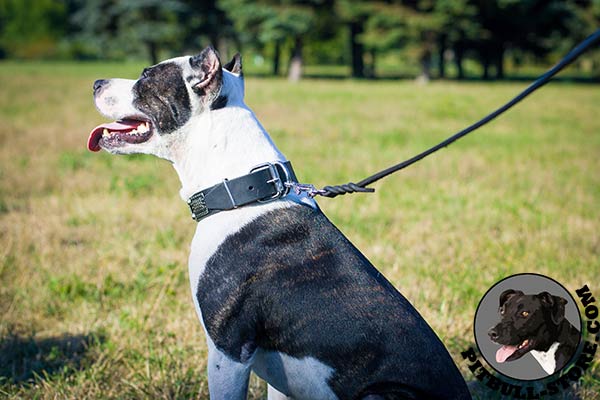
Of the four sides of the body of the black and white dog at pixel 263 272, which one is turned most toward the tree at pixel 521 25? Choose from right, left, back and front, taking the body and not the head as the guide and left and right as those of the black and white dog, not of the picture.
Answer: right

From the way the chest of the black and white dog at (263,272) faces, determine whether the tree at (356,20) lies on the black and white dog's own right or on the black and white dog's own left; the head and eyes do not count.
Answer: on the black and white dog's own right

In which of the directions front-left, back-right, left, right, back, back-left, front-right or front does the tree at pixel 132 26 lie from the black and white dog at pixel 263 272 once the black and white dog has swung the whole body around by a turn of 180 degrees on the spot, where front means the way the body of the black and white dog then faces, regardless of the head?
left

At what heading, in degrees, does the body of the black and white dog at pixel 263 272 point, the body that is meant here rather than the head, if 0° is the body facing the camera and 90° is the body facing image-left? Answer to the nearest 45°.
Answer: approximately 90°

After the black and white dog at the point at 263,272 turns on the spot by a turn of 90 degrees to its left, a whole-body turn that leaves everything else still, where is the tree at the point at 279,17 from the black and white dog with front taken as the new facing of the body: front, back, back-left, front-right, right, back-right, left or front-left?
back

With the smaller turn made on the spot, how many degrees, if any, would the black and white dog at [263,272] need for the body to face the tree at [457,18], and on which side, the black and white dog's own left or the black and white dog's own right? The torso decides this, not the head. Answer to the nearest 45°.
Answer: approximately 90° to the black and white dog's own right
